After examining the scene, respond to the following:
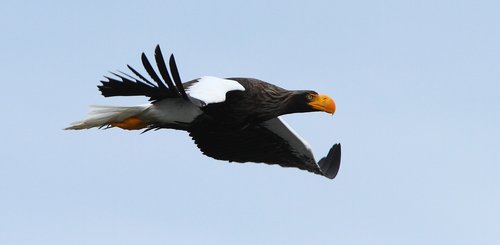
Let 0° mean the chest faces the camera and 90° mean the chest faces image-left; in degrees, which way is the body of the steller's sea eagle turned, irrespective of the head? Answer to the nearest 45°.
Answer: approximately 270°
